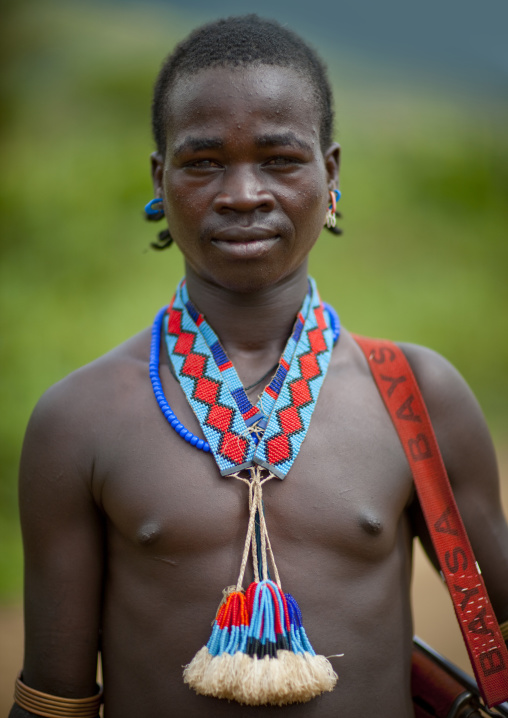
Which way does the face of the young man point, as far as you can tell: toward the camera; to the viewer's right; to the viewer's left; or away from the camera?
toward the camera

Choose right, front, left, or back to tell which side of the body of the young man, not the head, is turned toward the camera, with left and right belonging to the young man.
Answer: front
